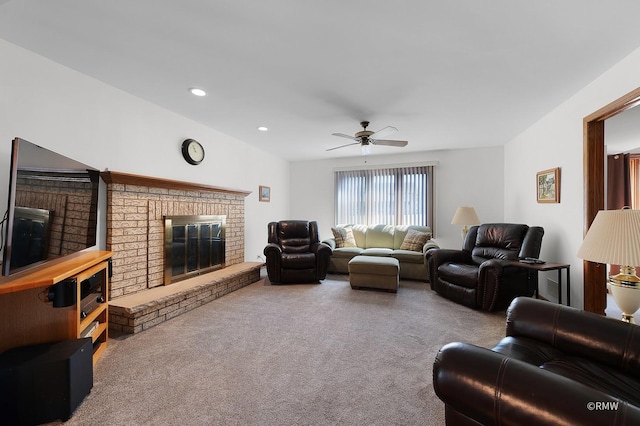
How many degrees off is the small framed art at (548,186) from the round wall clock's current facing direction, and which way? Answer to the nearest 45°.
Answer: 0° — it already faces it

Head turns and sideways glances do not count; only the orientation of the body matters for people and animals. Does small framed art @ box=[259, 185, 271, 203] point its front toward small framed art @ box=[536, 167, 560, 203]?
yes

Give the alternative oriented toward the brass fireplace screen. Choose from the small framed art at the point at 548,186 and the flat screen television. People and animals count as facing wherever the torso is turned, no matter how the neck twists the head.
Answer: the small framed art

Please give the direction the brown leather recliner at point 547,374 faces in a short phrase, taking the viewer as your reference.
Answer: facing away from the viewer and to the left of the viewer

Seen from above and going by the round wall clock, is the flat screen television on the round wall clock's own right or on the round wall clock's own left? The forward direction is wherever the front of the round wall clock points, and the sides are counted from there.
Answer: on the round wall clock's own right

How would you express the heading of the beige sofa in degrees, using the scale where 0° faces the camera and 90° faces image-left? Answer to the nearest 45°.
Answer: approximately 0°

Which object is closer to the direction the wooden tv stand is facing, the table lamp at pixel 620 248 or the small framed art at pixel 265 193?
the table lamp
